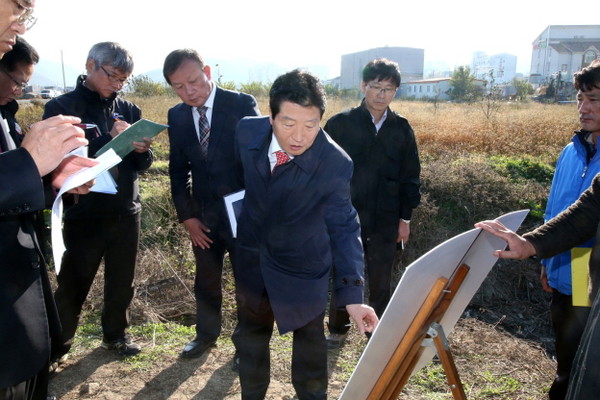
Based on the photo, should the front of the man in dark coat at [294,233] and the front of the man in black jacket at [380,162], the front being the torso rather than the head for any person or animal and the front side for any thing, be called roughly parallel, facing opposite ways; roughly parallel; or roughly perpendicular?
roughly parallel

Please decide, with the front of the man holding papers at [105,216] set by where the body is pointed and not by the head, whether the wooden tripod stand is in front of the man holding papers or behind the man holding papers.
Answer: in front

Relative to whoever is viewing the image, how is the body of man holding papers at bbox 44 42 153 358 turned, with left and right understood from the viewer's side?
facing the viewer and to the right of the viewer

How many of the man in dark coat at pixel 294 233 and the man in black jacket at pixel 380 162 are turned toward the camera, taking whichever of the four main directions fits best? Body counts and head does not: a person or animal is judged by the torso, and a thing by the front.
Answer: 2

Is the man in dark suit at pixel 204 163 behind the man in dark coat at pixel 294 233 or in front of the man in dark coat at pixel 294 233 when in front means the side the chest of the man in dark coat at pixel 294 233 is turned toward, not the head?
behind

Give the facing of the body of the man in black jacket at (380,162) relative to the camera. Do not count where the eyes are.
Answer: toward the camera

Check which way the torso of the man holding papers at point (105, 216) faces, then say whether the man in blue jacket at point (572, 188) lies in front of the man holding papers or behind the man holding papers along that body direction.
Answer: in front

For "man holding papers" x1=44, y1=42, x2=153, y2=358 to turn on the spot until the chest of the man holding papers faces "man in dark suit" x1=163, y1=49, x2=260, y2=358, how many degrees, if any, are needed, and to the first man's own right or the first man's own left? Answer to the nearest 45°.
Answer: approximately 45° to the first man's own left

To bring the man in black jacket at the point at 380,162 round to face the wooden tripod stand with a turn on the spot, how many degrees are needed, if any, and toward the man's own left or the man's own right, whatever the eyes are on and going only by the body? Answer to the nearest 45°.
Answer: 0° — they already face it

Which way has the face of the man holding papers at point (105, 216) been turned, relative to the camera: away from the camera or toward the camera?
toward the camera

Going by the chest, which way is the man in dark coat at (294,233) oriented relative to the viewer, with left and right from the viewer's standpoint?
facing the viewer

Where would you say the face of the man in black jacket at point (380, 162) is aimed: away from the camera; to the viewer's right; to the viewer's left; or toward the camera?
toward the camera

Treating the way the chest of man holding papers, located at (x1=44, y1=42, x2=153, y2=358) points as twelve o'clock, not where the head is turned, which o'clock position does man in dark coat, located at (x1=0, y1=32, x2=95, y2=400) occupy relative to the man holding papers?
The man in dark coat is roughly at 2 o'clock from the man holding papers.

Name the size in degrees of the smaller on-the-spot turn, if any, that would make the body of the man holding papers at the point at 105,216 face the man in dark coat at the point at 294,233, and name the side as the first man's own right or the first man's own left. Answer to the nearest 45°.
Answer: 0° — they already face them

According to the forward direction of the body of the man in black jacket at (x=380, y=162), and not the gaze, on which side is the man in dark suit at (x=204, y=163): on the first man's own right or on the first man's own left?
on the first man's own right
